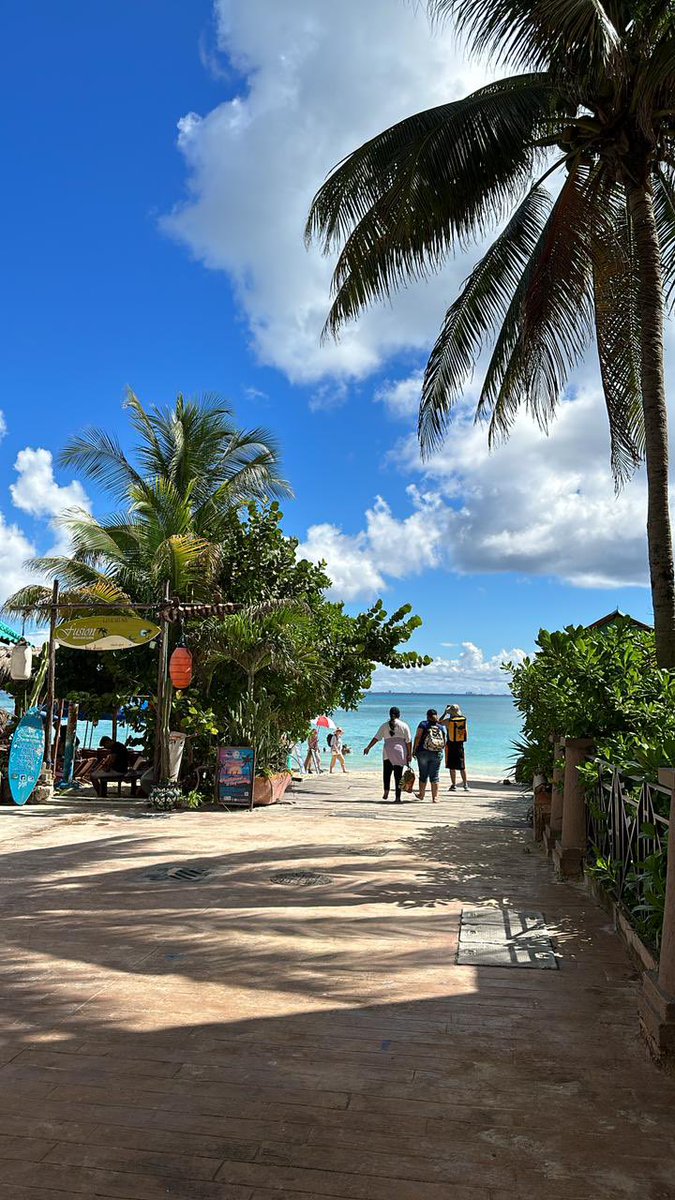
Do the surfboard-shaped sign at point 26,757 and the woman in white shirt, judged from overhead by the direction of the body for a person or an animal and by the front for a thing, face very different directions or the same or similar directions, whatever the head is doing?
very different directions

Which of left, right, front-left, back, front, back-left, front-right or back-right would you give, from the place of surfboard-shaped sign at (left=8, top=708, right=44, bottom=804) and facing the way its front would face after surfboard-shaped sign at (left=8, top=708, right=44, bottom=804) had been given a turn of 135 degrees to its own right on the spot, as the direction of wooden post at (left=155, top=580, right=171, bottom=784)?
back-right

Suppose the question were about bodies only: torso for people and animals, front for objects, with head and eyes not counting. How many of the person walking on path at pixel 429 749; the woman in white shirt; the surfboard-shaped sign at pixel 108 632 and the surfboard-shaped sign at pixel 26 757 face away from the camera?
2

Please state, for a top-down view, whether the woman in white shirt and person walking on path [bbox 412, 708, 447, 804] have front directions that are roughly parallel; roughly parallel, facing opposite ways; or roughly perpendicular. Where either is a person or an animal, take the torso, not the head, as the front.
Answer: roughly parallel

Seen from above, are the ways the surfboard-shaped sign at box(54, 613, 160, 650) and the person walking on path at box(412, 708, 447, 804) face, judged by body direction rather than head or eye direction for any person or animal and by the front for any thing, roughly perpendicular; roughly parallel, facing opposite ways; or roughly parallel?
roughly parallel, facing opposite ways

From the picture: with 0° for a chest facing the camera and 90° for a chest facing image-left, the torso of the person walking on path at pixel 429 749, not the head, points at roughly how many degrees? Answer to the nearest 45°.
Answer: approximately 180°

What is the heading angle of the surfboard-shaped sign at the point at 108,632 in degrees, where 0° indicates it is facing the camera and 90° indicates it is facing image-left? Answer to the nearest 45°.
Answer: approximately 0°

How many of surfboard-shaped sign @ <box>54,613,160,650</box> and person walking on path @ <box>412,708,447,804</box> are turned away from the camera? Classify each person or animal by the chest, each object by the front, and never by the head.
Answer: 1

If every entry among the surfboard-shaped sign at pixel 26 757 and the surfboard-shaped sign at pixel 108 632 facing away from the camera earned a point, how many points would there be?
0

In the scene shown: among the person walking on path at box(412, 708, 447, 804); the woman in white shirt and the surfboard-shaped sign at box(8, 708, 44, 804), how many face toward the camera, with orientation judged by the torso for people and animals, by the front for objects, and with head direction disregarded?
1

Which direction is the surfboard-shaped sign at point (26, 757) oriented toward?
toward the camera

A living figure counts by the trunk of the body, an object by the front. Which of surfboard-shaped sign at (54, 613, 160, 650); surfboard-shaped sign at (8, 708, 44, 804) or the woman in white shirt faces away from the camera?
the woman in white shirt

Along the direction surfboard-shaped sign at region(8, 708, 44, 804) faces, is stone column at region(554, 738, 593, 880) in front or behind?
in front

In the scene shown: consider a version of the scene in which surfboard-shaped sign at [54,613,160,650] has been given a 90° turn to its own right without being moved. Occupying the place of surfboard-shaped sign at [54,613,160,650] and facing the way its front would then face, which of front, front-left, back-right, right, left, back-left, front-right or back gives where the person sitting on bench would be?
right

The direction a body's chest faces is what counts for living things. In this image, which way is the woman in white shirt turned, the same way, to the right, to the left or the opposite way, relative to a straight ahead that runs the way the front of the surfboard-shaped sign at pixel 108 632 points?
the opposite way

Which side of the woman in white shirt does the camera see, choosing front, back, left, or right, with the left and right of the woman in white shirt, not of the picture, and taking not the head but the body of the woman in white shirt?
back
